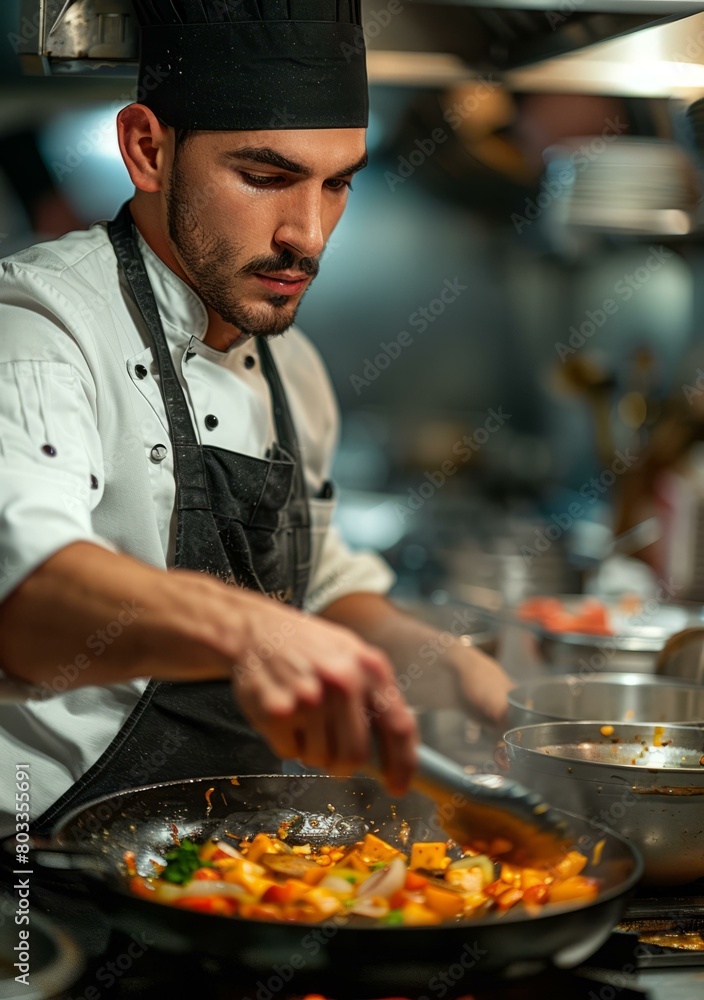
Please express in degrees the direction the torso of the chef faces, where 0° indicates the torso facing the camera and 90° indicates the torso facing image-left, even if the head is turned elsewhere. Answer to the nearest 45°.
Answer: approximately 315°

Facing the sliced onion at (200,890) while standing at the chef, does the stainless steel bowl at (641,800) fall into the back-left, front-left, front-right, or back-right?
front-left

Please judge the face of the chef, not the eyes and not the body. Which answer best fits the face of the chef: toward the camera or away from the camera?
toward the camera
